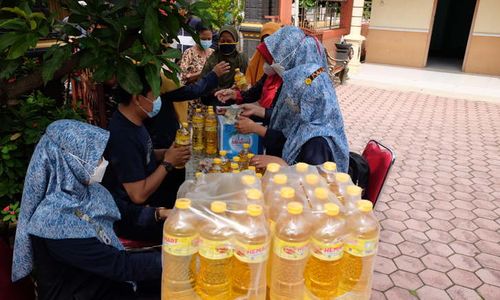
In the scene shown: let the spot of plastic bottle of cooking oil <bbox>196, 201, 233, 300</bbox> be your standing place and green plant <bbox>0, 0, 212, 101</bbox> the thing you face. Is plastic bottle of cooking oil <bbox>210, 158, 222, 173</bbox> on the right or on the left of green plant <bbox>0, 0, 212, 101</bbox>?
right

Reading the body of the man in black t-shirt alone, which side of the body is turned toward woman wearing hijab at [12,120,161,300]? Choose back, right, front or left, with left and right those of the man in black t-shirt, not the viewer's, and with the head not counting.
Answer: right

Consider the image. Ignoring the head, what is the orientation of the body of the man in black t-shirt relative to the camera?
to the viewer's right

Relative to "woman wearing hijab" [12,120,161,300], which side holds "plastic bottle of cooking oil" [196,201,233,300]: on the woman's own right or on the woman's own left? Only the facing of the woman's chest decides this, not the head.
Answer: on the woman's own right

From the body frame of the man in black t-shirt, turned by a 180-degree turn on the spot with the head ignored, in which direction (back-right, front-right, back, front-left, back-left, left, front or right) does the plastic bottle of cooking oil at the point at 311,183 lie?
back-left

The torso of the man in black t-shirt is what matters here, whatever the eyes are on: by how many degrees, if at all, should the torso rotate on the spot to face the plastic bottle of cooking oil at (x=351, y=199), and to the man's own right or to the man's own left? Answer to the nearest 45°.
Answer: approximately 45° to the man's own right

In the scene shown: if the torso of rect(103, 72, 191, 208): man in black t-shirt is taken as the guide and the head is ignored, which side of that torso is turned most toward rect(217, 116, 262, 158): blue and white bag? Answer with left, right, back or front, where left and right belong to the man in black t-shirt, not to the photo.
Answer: front

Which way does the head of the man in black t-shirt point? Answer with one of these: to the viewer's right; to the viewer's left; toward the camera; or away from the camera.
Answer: to the viewer's right

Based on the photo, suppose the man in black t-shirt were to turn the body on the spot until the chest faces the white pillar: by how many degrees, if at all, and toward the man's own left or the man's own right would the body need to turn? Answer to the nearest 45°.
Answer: approximately 45° to the man's own left

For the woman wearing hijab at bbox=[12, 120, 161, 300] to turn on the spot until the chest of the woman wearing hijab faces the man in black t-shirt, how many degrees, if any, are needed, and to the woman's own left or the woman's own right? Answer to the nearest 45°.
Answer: approximately 45° to the woman's own left

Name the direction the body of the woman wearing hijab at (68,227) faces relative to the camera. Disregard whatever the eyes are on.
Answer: to the viewer's right

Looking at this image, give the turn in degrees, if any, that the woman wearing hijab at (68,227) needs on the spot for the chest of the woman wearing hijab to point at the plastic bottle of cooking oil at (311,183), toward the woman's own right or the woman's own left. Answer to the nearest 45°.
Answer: approximately 45° to the woman's own right

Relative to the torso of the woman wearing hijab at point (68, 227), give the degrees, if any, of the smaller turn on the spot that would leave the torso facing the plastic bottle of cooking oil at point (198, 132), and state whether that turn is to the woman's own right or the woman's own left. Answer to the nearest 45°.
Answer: approximately 45° to the woman's own left

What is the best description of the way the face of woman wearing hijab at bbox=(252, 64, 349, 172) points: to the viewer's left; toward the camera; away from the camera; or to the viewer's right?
to the viewer's left
